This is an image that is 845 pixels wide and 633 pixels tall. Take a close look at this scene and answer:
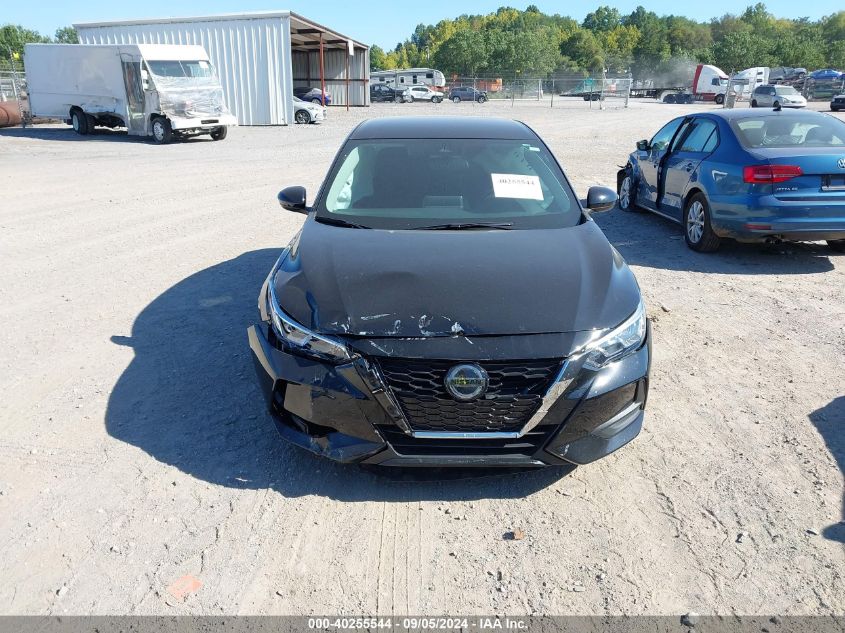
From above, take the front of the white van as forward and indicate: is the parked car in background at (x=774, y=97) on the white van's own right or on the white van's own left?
on the white van's own left

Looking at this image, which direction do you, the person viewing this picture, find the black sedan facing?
facing the viewer

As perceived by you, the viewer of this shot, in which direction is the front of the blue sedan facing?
facing away from the viewer and to the left of the viewer

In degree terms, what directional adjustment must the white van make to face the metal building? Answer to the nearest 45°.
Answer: approximately 90° to its left

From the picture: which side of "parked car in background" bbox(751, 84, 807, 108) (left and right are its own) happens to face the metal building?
right

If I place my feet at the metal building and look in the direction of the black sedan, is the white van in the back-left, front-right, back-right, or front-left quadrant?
front-right

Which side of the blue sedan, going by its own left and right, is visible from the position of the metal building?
front

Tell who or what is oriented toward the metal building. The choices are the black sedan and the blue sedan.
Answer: the blue sedan

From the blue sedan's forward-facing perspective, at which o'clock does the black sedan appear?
The black sedan is roughly at 8 o'clock from the blue sedan.

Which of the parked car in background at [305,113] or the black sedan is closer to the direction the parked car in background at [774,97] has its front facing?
the black sedan

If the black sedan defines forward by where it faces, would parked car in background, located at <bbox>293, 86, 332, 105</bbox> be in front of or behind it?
behind

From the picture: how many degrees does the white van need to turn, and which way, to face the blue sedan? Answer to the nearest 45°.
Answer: approximately 45° to its right

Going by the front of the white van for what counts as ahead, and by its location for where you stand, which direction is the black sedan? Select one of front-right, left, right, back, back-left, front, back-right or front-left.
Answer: front-right

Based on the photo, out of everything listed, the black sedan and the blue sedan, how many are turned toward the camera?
1
